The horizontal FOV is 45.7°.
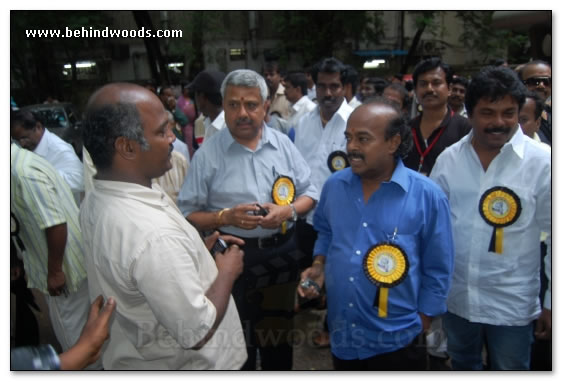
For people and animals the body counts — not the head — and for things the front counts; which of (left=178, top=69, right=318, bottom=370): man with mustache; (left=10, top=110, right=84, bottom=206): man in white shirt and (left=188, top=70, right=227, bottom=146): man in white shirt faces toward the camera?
the man with mustache

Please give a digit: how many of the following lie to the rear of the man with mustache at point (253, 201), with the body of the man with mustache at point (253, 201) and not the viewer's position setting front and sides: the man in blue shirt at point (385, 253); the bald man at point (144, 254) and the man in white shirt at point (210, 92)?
1

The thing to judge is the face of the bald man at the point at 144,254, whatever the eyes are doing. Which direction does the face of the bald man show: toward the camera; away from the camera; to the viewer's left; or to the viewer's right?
to the viewer's right

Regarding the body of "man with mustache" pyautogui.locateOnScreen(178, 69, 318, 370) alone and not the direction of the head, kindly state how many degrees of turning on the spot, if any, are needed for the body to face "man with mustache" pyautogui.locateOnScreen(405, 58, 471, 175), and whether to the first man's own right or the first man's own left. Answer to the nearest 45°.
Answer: approximately 135° to the first man's own left
